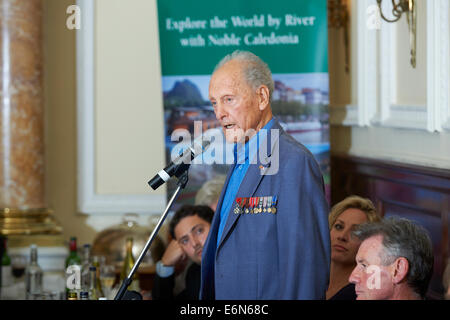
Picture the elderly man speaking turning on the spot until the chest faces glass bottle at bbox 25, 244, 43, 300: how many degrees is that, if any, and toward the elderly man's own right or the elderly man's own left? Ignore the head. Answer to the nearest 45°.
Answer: approximately 90° to the elderly man's own right

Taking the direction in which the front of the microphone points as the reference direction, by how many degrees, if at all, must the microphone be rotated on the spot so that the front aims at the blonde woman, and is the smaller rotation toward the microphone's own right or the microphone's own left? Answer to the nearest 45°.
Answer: approximately 45° to the microphone's own left

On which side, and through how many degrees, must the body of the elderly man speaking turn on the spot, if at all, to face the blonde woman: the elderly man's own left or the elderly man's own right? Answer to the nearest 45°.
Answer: approximately 180°

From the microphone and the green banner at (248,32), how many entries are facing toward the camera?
1

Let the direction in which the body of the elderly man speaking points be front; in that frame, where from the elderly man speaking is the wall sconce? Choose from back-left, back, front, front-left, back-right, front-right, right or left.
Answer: back

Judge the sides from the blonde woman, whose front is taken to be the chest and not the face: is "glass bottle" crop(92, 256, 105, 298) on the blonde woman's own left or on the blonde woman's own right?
on the blonde woman's own right

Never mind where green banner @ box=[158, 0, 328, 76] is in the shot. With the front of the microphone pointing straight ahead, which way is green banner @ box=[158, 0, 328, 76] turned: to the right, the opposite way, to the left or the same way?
to the right

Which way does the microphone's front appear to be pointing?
to the viewer's right
